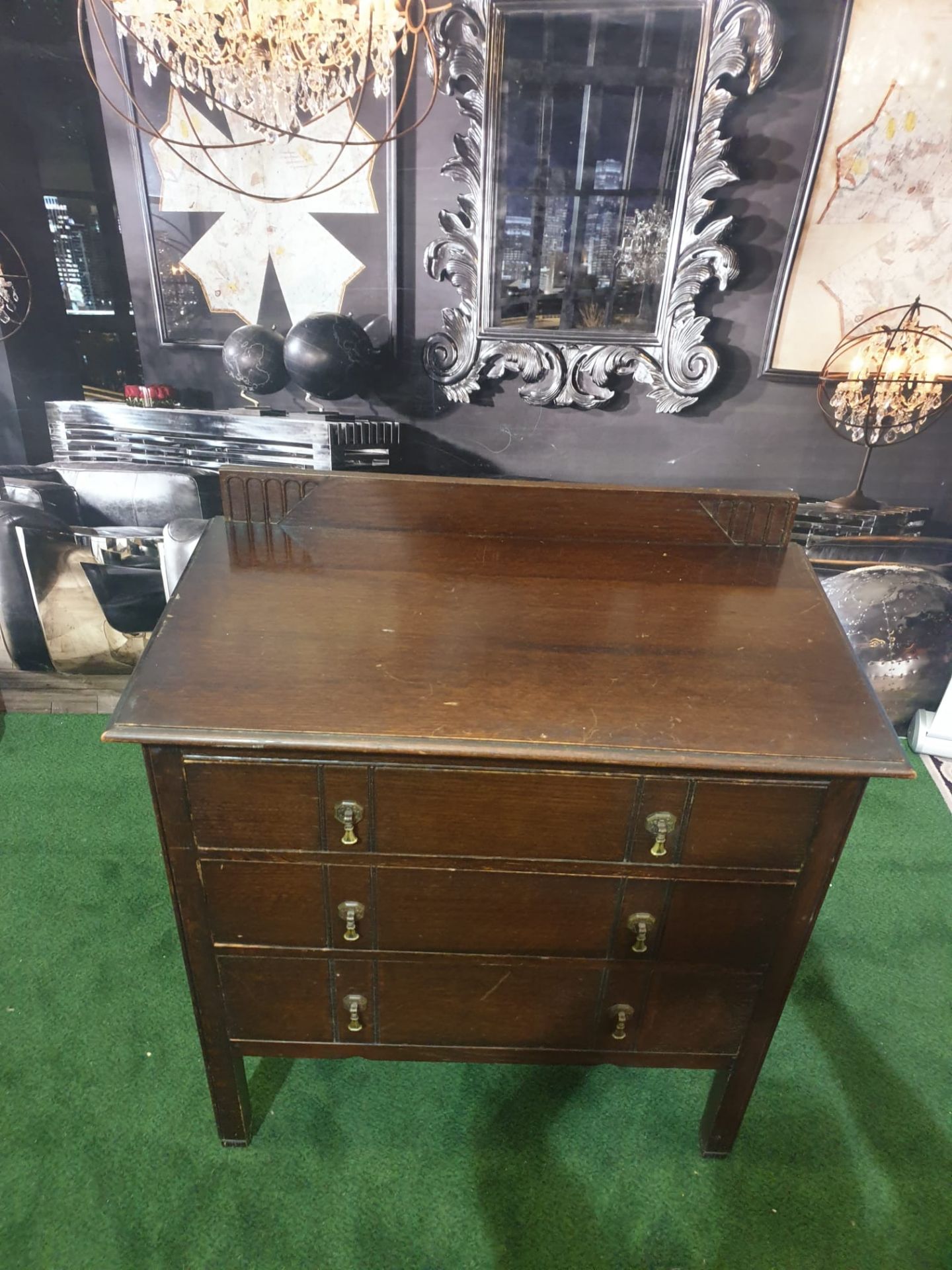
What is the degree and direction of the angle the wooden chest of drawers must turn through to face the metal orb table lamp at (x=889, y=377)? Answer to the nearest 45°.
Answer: approximately 135° to its left

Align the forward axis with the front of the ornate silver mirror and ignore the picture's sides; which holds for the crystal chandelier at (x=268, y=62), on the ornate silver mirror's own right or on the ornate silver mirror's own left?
on the ornate silver mirror's own right

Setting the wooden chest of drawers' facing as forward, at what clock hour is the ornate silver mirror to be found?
The ornate silver mirror is roughly at 6 o'clock from the wooden chest of drawers.

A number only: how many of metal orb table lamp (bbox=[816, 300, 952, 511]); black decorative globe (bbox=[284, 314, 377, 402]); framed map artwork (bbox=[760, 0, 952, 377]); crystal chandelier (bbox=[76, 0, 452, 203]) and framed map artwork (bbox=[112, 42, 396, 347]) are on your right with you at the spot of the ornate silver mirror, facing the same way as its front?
3

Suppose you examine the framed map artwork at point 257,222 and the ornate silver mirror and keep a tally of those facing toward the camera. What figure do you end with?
2

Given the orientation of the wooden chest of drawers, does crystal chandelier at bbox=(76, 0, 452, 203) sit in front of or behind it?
behind

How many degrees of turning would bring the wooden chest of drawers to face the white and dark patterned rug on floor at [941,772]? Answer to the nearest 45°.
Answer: approximately 135° to its left

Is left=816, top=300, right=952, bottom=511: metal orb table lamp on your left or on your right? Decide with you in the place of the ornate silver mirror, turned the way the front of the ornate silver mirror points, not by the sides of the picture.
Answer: on your left

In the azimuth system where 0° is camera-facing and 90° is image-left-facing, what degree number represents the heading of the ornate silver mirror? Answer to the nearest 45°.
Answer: approximately 0°

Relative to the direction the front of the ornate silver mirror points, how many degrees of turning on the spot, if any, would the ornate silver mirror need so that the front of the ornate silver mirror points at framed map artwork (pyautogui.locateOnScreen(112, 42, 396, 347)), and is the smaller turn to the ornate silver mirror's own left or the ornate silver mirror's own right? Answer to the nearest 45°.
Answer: approximately 90° to the ornate silver mirror's own right
